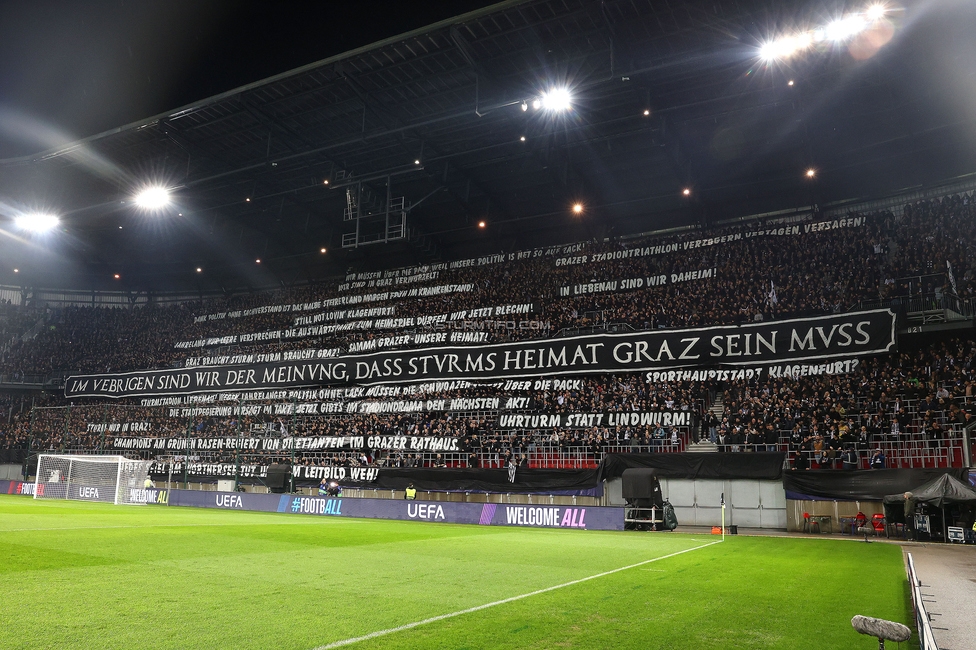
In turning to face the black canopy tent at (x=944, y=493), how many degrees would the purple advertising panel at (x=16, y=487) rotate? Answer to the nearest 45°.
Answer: approximately 45° to its left

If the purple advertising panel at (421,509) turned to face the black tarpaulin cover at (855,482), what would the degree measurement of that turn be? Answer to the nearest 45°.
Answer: approximately 135° to its left

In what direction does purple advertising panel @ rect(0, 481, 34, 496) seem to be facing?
toward the camera

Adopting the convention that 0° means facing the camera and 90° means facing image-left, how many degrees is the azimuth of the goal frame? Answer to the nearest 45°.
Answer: approximately 45°

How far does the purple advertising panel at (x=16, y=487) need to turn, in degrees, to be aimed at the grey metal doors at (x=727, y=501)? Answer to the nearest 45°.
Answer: approximately 45° to its left

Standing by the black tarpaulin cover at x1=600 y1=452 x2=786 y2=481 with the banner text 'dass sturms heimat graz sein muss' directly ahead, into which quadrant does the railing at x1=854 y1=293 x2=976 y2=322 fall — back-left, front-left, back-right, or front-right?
back-right

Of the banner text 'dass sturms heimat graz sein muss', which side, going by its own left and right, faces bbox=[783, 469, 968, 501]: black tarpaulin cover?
left

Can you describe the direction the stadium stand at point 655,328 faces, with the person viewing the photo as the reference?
facing the viewer and to the left of the viewer

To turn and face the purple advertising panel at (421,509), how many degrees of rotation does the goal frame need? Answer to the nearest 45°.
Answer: approximately 90° to its left

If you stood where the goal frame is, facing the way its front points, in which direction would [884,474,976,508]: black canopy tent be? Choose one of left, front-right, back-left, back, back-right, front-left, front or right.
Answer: left

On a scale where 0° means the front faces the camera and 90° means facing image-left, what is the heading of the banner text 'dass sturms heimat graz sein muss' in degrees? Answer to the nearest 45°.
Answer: approximately 45°
